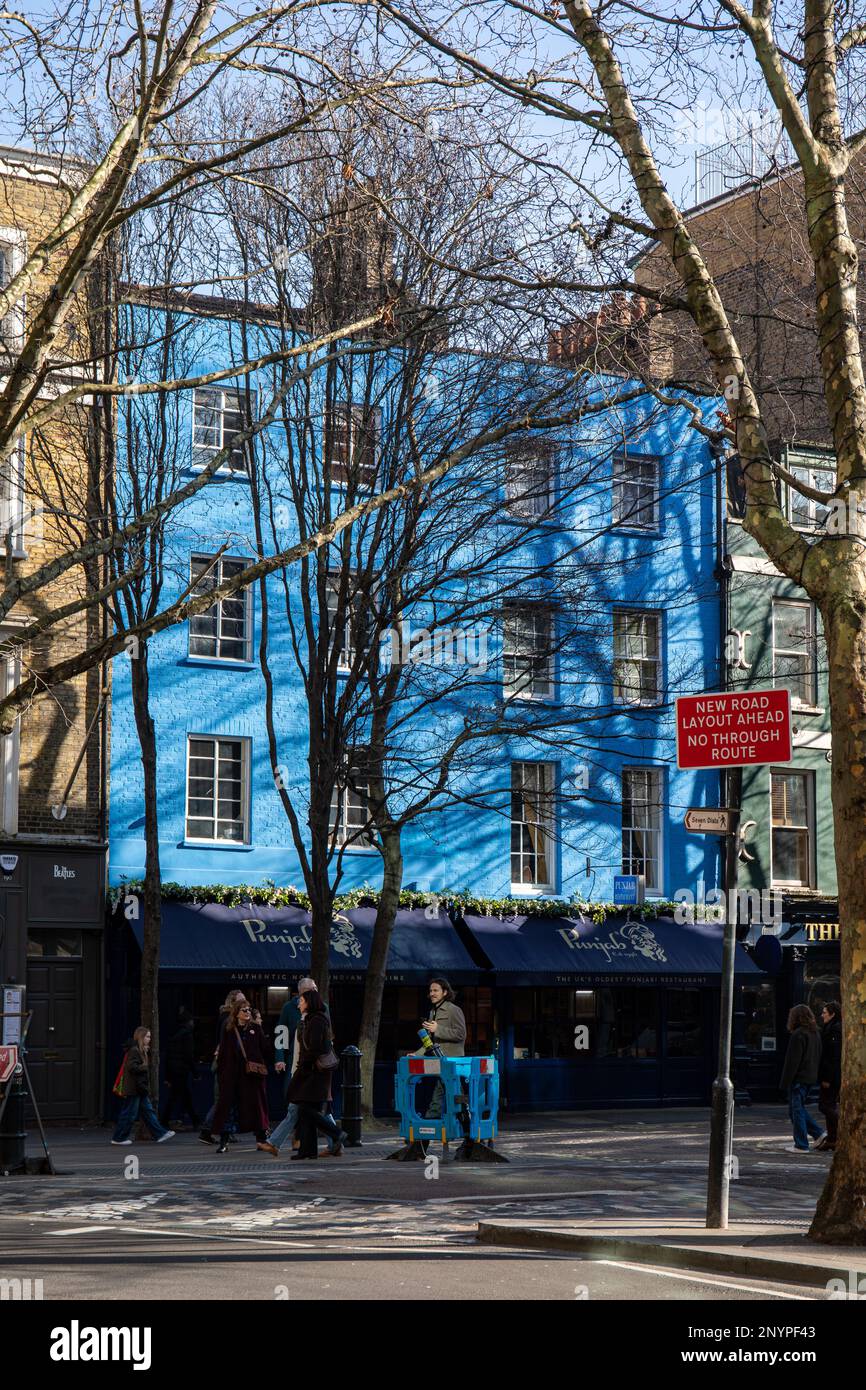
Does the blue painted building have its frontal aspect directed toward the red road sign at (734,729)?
yes

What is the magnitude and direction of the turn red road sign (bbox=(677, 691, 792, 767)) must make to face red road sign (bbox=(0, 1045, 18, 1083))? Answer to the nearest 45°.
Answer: approximately 135° to its right

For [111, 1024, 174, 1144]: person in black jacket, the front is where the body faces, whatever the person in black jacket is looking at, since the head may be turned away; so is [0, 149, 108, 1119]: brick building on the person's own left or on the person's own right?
on the person's own left

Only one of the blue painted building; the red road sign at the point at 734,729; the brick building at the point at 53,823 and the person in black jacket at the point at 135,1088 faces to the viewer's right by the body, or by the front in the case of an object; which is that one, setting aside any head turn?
the person in black jacket
